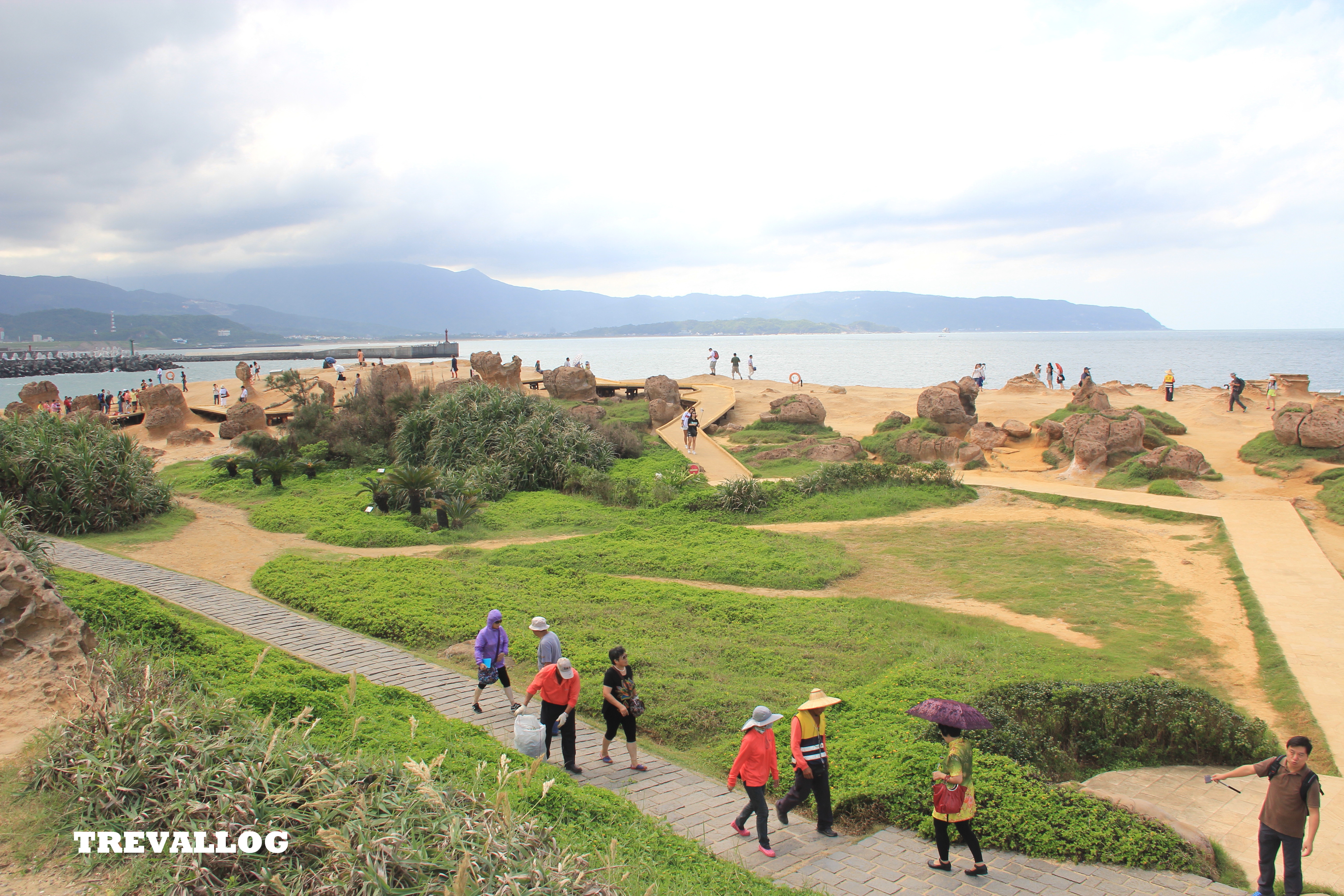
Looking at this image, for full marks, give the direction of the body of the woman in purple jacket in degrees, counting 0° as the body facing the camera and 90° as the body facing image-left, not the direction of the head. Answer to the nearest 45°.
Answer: approximately 315°

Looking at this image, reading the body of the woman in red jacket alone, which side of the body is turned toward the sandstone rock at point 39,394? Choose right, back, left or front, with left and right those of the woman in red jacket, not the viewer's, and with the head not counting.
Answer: back

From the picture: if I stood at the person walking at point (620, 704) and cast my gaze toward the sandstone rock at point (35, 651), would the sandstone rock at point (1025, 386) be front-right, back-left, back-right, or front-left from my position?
back-right

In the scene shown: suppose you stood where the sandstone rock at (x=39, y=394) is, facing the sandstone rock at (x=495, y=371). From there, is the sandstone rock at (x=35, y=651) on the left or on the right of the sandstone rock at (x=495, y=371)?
right

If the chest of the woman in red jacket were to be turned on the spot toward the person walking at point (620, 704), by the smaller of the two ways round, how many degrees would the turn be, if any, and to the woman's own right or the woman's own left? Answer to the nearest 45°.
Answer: approximately 180°

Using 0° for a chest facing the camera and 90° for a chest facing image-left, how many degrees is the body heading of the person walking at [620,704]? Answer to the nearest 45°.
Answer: approximately 315°

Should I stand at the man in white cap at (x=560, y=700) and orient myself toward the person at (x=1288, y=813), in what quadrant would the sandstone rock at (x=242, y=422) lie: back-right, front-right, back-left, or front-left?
back-left

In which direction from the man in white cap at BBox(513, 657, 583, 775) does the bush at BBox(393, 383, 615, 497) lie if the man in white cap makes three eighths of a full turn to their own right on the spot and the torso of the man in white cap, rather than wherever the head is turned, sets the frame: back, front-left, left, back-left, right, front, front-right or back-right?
right

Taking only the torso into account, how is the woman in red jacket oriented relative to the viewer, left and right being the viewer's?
facing the viewer and to the right of the viewer

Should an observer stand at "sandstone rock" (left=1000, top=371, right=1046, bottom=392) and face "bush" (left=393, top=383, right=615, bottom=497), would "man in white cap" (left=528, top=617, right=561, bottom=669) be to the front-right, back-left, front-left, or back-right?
front-left

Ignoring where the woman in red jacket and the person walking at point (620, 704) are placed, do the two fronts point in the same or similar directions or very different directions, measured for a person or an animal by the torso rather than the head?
same or similar directions

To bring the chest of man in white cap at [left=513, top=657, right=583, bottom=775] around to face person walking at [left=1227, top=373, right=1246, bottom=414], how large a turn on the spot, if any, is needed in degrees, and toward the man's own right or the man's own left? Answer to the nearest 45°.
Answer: approximately 90° to the man's own left
